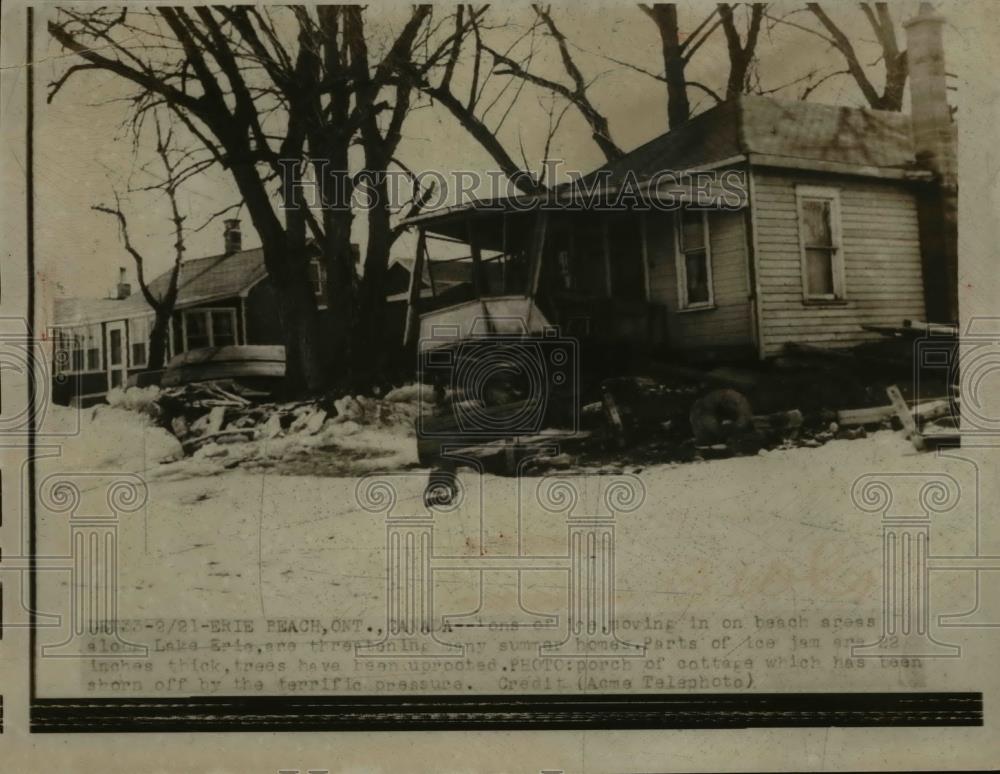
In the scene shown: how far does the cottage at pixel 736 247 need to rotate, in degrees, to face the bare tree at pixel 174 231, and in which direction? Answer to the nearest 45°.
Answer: approximately 45° to its right

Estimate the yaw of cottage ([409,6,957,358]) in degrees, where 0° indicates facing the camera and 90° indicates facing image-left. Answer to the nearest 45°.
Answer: approximately 45°
